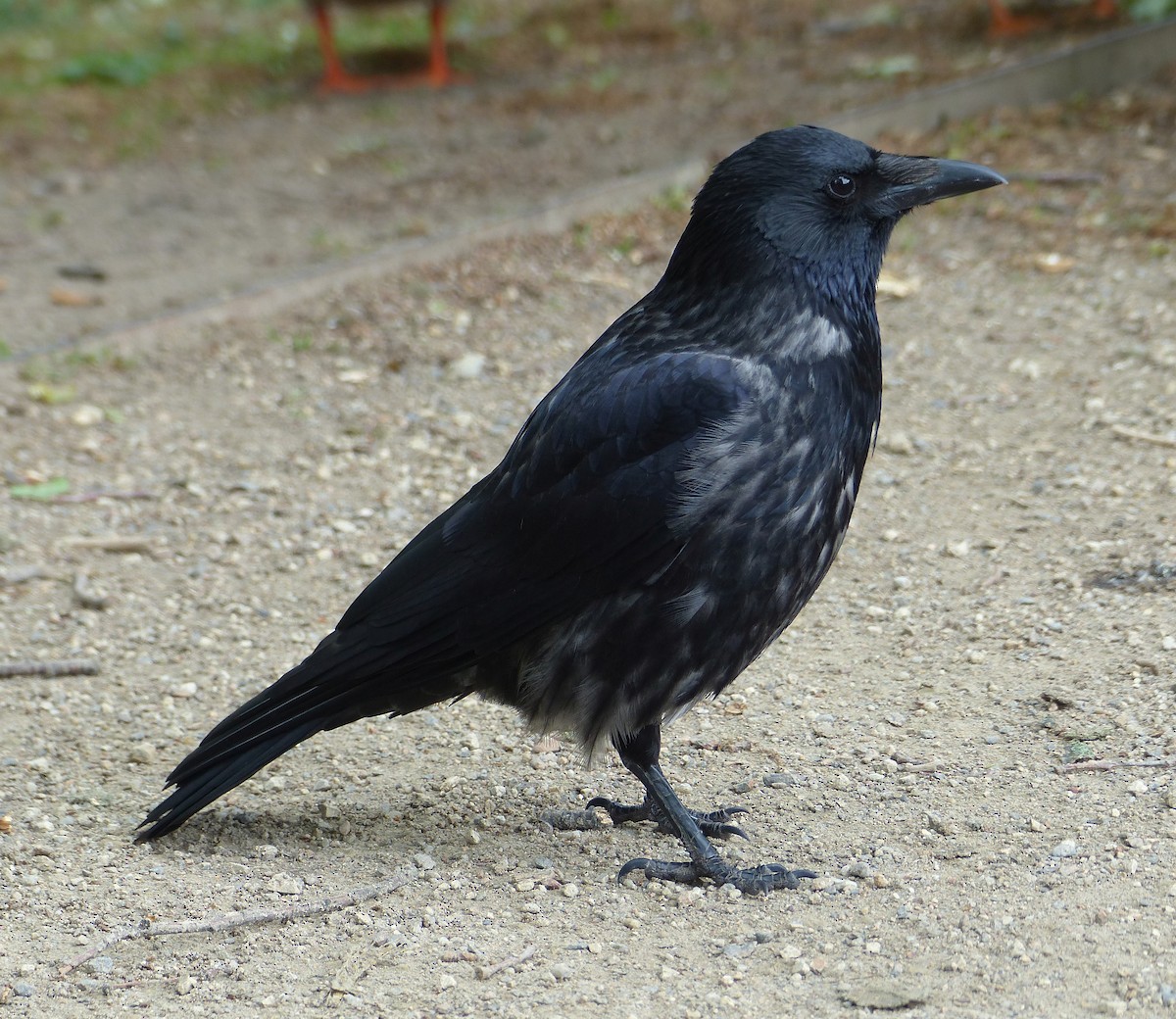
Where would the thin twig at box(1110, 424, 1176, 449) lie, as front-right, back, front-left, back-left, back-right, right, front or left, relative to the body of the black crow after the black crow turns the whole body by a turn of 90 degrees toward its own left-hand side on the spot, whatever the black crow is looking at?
front-right

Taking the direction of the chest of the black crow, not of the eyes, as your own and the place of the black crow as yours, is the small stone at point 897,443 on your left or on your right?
on your left

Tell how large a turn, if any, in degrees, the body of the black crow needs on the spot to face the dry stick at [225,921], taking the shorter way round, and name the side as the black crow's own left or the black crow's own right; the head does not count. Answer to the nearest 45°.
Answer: approximately 135° to the black crow's own right

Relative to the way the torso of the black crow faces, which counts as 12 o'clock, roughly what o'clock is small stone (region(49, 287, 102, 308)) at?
The small stone is roughly at 8 o'clock from the black crow.

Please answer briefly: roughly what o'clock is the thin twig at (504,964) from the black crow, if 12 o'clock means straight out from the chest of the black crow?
The thin twig is roughly at 4 o'clock from the black crow.

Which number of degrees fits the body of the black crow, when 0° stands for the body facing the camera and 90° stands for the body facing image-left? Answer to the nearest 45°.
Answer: approximately 270°

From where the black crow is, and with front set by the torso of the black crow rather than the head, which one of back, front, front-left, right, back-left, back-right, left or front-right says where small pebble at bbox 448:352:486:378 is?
left

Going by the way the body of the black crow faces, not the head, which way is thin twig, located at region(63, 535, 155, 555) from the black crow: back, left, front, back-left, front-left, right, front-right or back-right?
back-left

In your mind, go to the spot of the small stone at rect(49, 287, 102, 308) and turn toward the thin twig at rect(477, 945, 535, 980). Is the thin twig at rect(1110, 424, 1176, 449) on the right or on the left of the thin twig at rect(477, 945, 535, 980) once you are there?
left

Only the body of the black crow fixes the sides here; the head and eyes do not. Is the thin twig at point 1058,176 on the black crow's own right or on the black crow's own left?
on the black crow's own left

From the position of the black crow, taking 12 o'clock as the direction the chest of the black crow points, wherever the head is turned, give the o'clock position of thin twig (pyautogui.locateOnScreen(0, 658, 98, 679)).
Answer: The thin twig is roughly at 7 o'clock from the black crow.

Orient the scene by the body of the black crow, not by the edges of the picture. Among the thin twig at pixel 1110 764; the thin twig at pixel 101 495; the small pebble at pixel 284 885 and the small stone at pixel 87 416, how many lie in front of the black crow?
1

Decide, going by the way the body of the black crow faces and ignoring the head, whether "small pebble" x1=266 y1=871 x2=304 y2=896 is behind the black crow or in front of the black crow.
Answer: behind

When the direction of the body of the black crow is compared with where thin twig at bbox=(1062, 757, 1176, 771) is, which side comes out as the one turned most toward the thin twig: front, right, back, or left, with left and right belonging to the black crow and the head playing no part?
front
